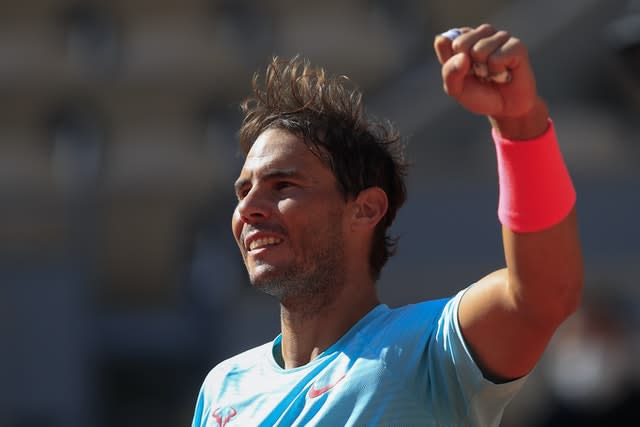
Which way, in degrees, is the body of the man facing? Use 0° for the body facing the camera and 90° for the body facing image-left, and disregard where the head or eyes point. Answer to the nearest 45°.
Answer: approximately 45°
